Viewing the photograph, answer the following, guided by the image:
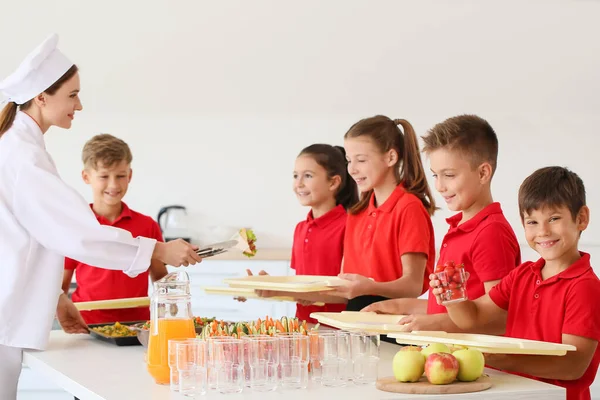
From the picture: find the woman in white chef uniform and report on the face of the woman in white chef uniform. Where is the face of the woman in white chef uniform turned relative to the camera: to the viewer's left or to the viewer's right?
to the viewer's right

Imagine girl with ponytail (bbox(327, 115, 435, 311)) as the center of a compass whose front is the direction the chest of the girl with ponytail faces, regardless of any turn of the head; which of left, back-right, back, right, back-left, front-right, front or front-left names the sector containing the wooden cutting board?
front-left

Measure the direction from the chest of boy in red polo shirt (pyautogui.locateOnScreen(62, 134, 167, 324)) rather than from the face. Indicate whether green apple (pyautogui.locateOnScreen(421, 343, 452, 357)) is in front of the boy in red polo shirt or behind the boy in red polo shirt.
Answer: in front

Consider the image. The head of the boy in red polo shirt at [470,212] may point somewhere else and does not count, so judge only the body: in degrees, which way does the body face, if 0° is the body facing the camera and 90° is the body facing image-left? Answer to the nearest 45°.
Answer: approximately 45°

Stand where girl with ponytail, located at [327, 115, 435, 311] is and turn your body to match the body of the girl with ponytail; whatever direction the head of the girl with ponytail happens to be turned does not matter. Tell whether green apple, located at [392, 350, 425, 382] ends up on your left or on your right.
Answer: on your left

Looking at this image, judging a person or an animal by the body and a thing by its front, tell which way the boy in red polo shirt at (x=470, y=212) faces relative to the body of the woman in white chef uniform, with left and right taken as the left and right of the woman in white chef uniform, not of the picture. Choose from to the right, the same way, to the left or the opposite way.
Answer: the opposite way

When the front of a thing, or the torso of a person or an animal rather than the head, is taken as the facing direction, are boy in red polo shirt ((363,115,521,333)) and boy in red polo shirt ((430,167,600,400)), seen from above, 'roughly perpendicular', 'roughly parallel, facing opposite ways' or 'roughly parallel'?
roughly parallel

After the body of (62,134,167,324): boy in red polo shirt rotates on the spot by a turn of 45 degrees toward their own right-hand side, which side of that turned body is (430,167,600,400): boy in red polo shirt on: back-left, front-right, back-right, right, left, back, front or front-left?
left

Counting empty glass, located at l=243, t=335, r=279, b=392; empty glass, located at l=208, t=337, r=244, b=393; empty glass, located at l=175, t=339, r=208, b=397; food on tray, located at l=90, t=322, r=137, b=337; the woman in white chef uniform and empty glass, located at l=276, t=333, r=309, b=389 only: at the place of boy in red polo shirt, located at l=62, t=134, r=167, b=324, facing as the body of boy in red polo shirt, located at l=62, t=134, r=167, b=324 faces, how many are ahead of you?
6

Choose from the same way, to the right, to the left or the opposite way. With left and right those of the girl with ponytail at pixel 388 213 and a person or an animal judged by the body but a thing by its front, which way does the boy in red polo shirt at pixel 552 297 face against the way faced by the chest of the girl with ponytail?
the same way

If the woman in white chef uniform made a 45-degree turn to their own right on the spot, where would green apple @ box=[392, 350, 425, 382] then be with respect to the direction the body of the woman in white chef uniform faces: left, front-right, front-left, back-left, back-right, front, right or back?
front

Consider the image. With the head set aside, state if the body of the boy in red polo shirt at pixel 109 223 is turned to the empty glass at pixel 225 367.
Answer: yes

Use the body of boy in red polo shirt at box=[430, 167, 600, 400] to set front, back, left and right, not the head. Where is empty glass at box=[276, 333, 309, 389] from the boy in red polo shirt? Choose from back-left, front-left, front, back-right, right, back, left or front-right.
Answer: front

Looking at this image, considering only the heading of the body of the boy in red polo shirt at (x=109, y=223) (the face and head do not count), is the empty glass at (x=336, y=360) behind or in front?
in front

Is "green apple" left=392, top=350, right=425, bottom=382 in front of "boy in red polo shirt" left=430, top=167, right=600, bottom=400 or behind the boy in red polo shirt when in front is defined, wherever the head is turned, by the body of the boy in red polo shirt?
in front

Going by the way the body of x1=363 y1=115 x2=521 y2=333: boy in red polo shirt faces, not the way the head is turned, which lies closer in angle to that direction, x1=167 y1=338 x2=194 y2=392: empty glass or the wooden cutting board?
the empty glass

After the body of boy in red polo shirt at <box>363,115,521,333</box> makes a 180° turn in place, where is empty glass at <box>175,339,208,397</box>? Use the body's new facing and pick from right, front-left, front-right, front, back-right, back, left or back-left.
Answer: back

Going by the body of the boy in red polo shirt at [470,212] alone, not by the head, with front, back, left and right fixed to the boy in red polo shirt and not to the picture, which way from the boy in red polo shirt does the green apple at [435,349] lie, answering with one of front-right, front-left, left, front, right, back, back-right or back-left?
front-left

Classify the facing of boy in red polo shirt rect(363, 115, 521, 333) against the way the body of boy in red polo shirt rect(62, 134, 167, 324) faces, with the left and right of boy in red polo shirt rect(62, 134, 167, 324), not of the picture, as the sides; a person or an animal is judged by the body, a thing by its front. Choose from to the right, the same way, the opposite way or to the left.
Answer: to the right

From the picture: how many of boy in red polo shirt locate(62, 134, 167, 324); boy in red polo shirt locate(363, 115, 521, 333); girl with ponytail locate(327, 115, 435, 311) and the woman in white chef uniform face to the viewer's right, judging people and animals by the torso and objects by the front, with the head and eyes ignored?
1

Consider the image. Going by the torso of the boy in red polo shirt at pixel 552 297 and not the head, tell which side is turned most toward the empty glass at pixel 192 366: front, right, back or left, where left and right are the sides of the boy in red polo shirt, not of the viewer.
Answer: front

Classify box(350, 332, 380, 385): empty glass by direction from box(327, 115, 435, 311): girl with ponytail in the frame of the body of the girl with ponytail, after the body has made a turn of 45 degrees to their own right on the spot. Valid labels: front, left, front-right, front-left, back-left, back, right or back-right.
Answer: left

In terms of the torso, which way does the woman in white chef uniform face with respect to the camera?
to the viewer's right
